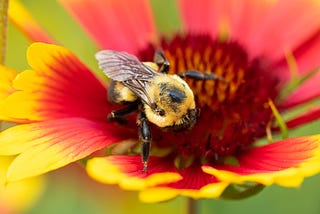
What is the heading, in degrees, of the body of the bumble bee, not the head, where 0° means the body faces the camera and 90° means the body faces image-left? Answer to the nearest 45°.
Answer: approximately 315°
